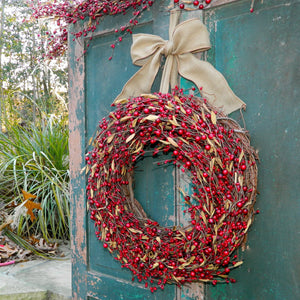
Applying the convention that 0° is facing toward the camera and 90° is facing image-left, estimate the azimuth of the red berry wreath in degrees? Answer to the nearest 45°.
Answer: approximately 45°

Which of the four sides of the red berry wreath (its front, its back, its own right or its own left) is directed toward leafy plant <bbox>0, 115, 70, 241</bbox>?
right
